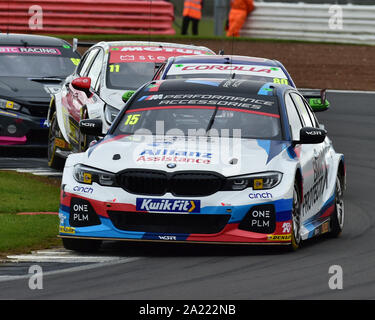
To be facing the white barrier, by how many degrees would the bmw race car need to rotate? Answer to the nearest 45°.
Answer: approximately 180°

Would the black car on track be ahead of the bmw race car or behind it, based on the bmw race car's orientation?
behind

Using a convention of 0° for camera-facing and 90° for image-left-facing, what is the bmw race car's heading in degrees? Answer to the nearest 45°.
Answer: approximately 0°

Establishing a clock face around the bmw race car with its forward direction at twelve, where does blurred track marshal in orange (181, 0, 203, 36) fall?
The blurred track marshal in orange is roughly at 6 o'clock from the bmw race car.
